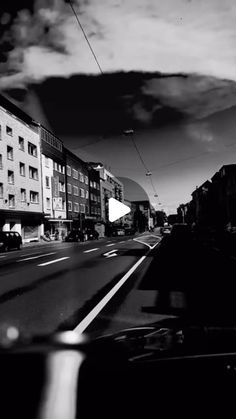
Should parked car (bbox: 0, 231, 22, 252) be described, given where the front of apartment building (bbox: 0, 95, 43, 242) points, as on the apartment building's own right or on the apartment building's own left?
on the apartment building's own right

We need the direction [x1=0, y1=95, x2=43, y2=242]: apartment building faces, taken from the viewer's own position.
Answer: facing the viewer and to the right of the viewer
